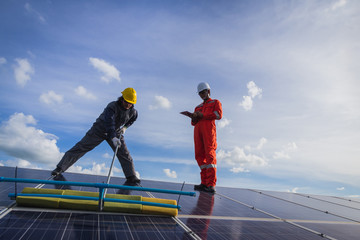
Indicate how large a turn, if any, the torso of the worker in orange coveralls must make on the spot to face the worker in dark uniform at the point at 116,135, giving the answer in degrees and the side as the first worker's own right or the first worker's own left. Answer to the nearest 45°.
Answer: approximately 45° to the first worker's own right

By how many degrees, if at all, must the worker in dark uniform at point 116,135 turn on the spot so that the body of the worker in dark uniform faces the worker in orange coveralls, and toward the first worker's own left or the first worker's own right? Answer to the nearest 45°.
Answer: approximately 45° to the first worker's own left

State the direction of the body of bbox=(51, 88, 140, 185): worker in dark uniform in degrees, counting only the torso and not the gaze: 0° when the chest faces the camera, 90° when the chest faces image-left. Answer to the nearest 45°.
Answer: approximately 315°

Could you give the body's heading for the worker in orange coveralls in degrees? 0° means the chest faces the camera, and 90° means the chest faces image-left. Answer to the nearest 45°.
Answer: approximately 45°
